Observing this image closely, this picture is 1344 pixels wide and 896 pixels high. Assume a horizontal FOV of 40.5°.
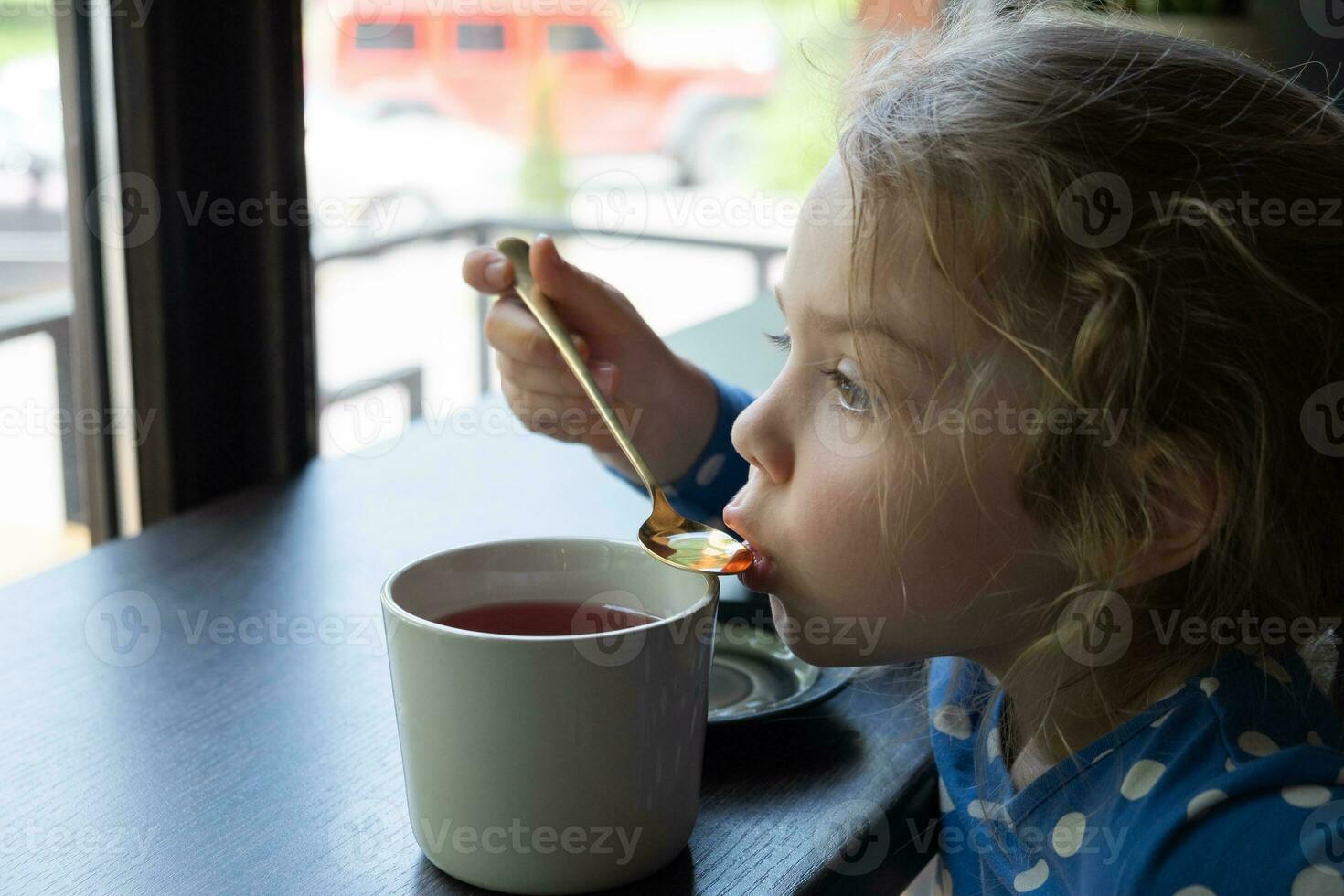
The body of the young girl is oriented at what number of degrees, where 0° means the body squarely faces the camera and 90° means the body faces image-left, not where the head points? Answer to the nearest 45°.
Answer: approximately 90°

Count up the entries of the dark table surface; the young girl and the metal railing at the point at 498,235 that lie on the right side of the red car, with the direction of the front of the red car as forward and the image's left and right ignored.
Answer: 3

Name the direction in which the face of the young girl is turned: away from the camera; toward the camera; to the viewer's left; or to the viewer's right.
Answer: to the viewer's left

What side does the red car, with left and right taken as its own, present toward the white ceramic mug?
right

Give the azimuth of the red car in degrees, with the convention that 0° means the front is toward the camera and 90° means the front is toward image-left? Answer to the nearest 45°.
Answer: approximately 270°

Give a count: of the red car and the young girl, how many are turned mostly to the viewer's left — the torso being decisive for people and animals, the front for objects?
1

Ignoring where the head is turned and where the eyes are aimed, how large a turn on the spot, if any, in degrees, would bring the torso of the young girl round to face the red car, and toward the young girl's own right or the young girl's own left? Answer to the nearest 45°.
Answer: approximately 90° to the young girl's own right

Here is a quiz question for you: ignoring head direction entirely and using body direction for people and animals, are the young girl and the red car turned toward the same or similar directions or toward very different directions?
very different directions

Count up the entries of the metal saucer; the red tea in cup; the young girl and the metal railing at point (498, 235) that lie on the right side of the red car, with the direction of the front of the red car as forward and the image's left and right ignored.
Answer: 4

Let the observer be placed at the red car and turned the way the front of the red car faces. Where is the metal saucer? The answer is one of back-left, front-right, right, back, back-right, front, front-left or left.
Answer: right

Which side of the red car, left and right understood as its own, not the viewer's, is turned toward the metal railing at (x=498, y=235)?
right
